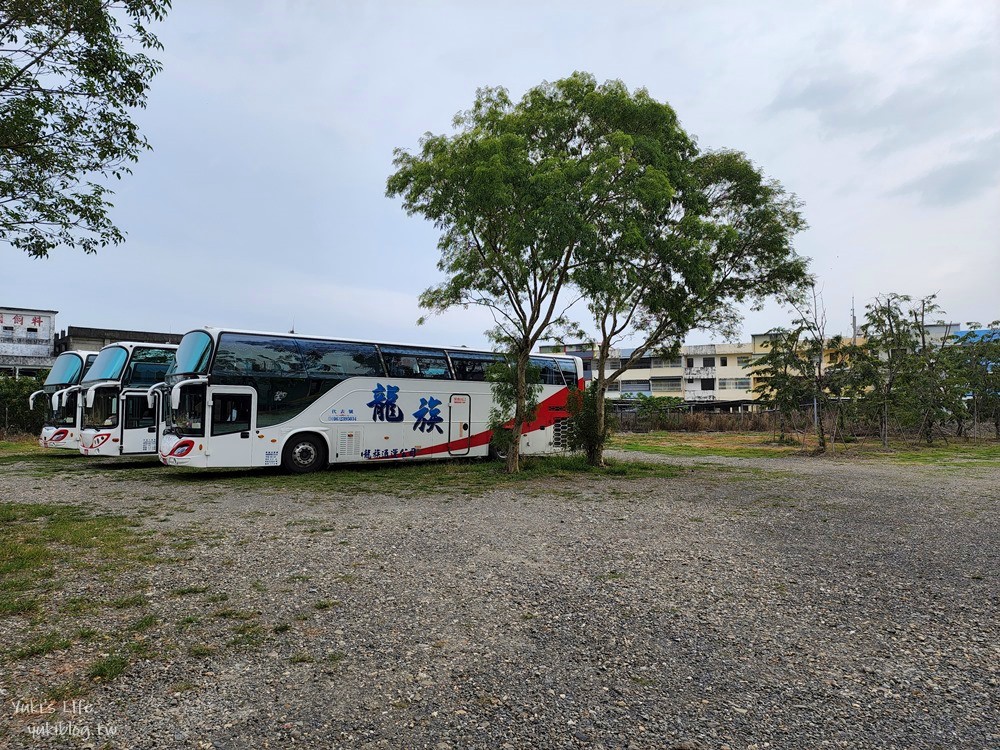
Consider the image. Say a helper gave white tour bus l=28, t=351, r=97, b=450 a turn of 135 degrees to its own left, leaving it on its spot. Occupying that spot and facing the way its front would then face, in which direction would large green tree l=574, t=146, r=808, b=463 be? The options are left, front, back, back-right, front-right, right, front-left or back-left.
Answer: front-right

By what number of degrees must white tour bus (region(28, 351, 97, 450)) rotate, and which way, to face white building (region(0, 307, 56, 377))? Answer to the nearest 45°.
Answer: approximately 135° to its right

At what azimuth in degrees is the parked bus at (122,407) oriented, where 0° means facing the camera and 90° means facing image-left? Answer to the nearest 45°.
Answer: approximately 45°

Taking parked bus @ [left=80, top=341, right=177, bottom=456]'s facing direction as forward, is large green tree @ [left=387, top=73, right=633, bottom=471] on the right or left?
on its left

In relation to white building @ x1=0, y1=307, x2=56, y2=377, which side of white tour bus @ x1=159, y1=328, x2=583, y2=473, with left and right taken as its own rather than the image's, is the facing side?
right

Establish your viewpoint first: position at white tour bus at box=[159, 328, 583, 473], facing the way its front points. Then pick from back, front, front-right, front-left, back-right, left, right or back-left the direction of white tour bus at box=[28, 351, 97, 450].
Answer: right

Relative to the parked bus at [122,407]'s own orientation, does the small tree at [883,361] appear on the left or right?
on its left

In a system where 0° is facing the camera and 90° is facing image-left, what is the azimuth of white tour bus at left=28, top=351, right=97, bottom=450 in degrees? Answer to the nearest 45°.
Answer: approximately 45°

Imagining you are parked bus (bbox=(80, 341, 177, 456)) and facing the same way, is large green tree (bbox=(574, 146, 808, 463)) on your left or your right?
on your left

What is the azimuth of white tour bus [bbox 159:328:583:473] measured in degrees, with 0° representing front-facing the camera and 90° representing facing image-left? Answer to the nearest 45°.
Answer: approximately 45°

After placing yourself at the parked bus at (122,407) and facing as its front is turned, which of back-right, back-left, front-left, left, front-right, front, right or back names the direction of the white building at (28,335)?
back-right

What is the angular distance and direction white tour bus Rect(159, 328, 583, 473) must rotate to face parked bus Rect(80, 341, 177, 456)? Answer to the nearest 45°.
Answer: approximately 90° to its right

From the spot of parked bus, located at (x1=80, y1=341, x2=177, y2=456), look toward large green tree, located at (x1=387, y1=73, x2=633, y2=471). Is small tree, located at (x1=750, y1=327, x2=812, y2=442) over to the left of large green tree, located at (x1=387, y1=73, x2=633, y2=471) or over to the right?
left
